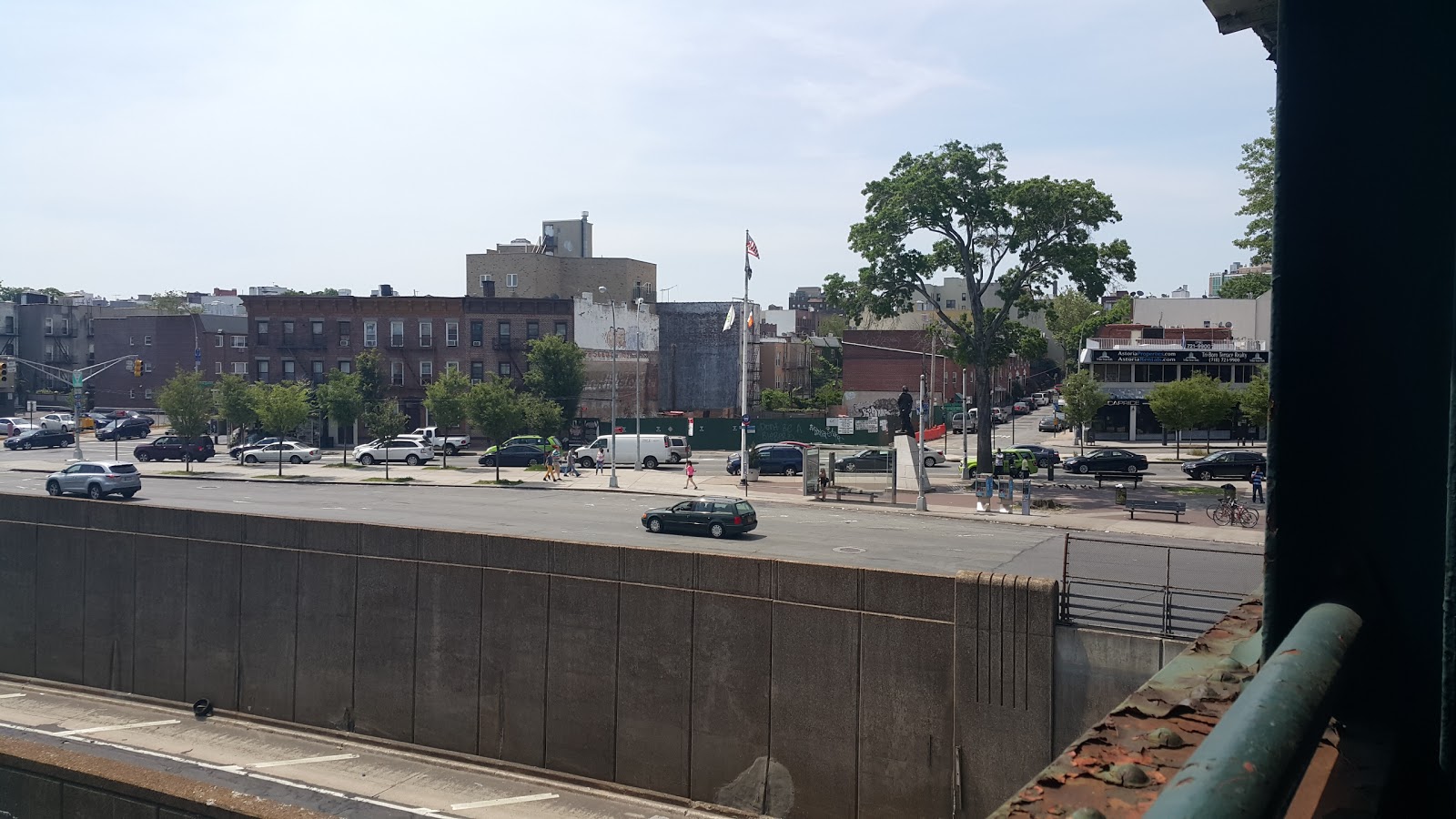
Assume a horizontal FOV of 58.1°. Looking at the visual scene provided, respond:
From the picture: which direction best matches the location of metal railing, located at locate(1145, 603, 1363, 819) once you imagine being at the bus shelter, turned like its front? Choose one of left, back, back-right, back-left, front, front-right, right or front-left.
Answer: front

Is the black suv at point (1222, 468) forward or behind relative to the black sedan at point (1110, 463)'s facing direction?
behind

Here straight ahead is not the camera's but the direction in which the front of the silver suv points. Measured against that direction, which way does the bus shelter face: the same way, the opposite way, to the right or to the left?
to the left

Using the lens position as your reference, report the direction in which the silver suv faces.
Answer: facing away from the viewer and to the left of the viewer

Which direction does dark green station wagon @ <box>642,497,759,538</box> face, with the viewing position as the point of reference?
facing away from the viewer and to the left of the viewer

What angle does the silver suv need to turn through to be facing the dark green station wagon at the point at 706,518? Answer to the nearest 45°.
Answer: approximately 180°

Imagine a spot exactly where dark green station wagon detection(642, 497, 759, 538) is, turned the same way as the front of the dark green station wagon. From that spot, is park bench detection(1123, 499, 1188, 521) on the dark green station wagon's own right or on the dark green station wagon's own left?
on the dark green station wagon's own right

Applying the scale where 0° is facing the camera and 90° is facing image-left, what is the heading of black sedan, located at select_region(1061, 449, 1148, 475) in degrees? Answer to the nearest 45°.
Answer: approximately 90°

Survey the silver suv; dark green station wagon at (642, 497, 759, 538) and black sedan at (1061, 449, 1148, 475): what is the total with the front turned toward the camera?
0

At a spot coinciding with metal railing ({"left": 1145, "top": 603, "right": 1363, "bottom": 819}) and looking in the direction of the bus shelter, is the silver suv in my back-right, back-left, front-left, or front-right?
front-left

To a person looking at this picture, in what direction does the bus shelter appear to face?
facing the viewer

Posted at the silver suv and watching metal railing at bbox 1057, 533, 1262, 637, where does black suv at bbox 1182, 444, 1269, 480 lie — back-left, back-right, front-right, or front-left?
front-left

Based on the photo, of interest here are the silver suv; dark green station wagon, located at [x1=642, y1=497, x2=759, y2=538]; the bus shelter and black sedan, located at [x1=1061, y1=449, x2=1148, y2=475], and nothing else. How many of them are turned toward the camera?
1
